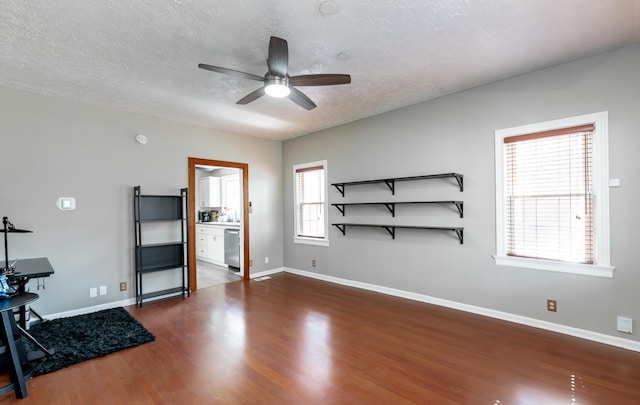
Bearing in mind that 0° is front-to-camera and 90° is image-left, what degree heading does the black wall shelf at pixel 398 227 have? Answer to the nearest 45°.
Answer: approximately 45°

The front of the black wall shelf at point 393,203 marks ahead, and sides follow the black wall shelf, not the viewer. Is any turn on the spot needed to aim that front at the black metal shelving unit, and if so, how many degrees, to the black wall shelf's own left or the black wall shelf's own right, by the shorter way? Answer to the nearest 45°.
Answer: approximately 45° to the black wall shelf's own right

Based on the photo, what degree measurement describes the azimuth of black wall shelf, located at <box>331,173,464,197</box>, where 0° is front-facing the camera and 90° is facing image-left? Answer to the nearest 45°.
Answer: approximately 45°

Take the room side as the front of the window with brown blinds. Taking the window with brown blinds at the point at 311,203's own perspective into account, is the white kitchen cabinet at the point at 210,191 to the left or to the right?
on its right

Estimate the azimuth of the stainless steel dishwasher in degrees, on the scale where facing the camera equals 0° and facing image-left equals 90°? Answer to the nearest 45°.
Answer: approximately 45°

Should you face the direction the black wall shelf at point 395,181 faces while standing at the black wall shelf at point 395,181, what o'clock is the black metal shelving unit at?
The black metal shelving unit is roughly at 1 o'clock from the black wall shelf.

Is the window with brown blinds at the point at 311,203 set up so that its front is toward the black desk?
yes

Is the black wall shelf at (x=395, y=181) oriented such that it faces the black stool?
yes
